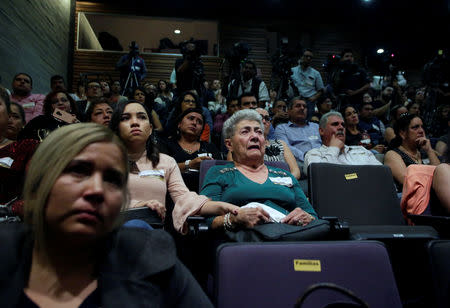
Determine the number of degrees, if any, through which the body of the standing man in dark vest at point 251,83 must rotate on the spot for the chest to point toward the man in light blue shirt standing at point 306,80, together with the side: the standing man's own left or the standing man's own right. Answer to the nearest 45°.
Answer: approximately 135° to the standing man's own left

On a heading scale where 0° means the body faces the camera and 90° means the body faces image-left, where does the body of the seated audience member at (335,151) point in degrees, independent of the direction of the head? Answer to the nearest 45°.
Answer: approximately 315°

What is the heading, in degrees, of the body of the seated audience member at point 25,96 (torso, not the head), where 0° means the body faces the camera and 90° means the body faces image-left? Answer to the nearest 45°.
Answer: approximately 0°

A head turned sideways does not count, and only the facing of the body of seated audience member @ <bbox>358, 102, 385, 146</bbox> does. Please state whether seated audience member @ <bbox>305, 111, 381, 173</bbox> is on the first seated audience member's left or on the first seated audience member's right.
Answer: on the first seated audience member's right

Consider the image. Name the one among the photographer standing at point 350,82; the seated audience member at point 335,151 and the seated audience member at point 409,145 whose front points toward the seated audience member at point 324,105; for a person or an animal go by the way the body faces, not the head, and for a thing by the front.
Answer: the photographer standing

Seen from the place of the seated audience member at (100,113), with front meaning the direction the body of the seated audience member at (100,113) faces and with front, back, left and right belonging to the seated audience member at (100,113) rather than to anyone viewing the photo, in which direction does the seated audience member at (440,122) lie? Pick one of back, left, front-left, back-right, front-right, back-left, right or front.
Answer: front-left

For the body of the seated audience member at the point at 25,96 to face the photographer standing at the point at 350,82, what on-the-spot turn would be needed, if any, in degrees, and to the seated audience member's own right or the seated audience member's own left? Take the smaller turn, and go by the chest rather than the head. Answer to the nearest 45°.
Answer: approximately 90° to the seated audience member's own left

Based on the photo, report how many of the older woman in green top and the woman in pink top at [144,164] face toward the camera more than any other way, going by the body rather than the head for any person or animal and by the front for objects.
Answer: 2

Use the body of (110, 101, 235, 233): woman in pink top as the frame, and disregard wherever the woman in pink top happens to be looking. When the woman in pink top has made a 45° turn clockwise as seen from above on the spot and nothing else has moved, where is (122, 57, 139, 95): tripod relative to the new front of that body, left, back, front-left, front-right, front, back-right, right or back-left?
back-right

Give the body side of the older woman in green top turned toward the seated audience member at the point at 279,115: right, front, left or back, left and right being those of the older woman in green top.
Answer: back

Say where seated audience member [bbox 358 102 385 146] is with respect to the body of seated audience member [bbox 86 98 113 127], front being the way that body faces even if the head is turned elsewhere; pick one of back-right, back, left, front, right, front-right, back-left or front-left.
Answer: front-left

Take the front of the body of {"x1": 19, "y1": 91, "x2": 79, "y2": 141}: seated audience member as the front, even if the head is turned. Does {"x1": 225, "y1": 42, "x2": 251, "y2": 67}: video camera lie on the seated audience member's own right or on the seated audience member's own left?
on the seated audience member's own left

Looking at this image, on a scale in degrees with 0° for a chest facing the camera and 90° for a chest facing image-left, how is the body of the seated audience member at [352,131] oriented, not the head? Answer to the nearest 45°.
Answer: approximately 315°
